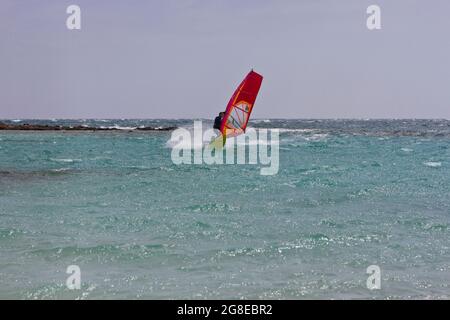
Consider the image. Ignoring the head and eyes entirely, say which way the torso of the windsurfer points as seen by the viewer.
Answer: to the viewer's right
